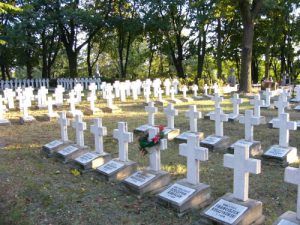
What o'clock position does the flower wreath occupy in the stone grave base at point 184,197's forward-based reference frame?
The flower wreath is roughly at 3 o'clock from the stone grave base.

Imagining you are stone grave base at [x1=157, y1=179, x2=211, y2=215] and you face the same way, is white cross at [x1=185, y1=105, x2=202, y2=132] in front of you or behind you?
behind

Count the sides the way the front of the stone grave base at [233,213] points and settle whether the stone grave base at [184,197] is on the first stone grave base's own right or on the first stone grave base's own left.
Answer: on the first stone grave base's own right

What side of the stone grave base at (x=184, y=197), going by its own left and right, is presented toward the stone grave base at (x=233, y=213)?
left

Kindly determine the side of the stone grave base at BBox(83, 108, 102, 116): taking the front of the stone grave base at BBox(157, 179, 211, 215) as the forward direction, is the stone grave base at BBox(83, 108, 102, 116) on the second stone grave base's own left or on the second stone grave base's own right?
on the second stone grave base's own right

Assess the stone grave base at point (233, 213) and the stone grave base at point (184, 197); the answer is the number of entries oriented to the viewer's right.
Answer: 0

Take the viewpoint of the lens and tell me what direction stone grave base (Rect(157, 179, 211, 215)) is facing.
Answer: facing the viewer and to the left of the viewer

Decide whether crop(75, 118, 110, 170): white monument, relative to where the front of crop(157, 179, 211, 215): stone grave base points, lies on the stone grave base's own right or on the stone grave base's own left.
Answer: on the stone grave base's own right

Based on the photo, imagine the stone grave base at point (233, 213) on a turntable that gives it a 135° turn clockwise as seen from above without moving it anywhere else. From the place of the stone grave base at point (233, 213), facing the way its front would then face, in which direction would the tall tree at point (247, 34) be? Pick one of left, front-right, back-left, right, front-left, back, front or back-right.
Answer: front

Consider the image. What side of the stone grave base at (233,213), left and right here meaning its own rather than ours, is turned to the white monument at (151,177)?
right

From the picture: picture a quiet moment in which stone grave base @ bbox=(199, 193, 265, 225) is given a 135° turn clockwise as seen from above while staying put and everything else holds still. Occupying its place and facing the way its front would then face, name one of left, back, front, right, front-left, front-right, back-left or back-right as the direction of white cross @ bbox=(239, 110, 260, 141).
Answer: front

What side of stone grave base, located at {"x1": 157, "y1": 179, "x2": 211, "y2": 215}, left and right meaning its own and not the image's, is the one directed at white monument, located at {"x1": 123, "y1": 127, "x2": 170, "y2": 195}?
right

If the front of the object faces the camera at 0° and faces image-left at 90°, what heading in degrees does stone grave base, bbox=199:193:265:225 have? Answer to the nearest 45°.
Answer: approximately 45°
